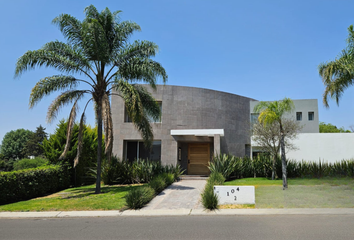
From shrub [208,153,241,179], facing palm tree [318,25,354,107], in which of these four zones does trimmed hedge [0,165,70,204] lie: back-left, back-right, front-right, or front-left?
back-right

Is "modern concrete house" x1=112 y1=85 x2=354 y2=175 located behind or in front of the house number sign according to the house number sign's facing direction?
behind

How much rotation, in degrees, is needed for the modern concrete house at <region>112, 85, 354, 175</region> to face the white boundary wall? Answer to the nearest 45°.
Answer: approximately 90° to its left

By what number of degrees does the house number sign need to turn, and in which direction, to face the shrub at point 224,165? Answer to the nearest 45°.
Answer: approximately 180°

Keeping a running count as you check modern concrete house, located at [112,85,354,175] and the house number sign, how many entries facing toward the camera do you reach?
2

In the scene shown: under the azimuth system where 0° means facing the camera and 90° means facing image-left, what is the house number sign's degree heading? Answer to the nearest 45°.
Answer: approximately 0°

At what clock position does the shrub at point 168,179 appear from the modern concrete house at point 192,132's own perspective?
The shrub is roughly at 12 o'clock from the modern concrete house.

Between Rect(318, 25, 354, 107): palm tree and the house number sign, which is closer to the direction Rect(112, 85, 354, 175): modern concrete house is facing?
the house number sign

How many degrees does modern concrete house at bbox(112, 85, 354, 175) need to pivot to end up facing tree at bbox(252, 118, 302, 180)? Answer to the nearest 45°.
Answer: approximately 45° to its left

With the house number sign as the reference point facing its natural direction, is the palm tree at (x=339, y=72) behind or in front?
behind

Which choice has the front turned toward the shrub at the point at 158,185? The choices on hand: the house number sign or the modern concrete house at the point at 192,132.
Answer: the modern concrete house
